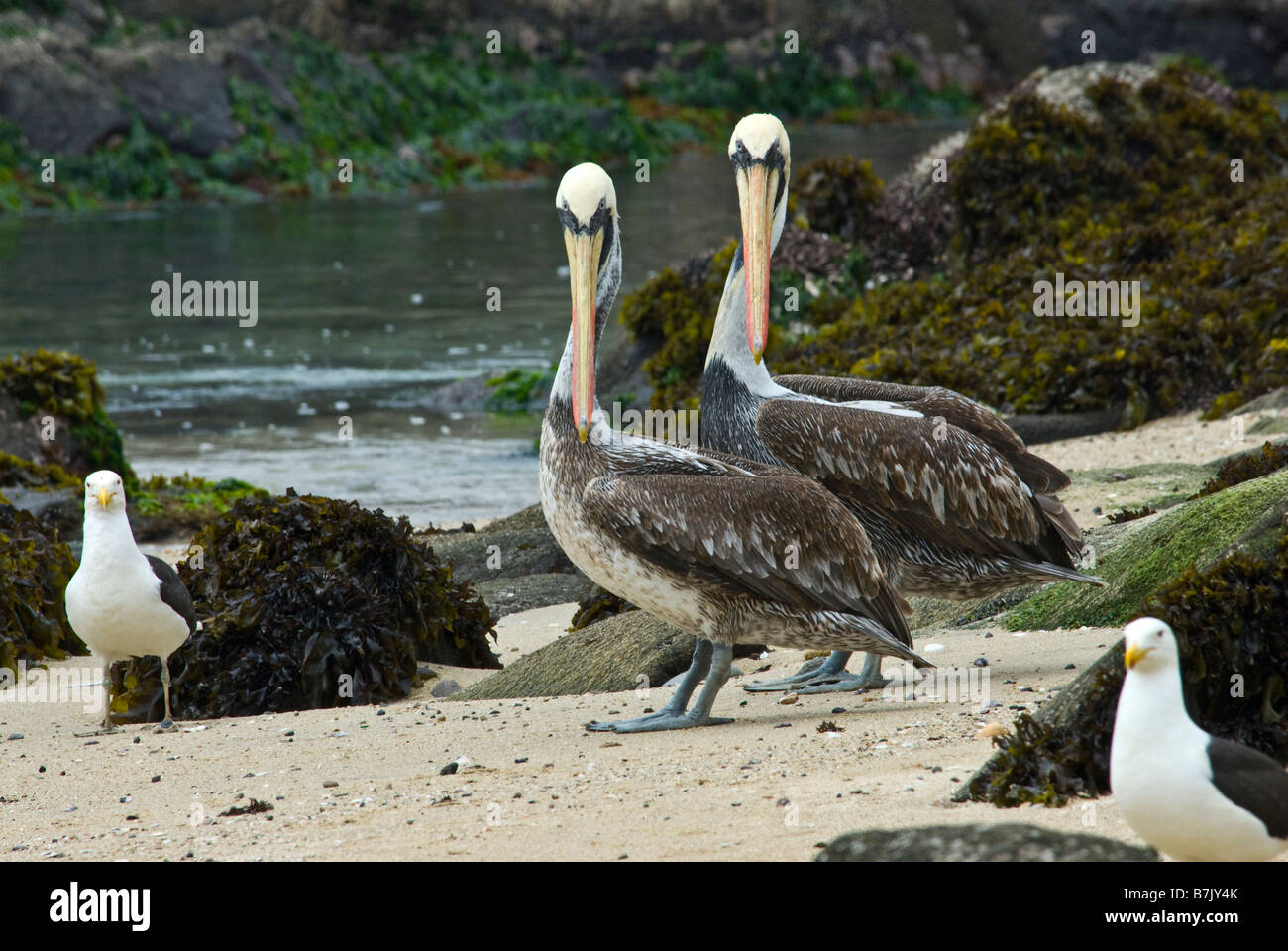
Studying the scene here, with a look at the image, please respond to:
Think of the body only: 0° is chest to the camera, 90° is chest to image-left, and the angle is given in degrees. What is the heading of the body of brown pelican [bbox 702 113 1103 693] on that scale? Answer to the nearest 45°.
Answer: approximately 90°

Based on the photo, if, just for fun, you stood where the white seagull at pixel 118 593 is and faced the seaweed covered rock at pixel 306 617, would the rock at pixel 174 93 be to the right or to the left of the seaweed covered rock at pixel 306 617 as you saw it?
left

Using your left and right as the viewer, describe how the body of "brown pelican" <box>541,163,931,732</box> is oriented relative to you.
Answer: facing to the left of the viewer

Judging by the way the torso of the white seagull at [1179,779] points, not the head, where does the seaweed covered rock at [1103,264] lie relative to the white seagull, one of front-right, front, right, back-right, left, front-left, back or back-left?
back-right

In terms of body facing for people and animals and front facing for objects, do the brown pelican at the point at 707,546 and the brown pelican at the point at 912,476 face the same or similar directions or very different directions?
same or similar directions

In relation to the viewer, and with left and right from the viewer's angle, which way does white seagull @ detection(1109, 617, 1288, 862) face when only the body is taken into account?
facing the viewer and to the left of the viewer

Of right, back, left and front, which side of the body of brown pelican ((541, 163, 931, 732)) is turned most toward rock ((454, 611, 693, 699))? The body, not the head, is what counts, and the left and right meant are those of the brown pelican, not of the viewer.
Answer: right

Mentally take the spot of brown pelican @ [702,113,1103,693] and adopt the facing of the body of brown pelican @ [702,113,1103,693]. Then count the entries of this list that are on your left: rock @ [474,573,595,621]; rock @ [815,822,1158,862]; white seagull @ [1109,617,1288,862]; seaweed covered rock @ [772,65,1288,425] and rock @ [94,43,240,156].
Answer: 2

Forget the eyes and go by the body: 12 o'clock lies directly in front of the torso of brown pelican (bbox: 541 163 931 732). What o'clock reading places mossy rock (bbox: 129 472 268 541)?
The mossy rock is roughly at 2 o'clock from the brown pelican.

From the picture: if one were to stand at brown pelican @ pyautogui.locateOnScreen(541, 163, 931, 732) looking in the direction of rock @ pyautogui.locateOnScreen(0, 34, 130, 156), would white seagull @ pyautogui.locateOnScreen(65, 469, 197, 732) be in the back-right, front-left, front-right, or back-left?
front-left

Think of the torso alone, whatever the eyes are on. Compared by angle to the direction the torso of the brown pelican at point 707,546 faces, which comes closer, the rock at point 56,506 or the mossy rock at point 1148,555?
the rock

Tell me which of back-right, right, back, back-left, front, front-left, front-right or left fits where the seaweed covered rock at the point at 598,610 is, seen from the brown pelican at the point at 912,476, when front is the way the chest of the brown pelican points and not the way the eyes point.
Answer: front-right

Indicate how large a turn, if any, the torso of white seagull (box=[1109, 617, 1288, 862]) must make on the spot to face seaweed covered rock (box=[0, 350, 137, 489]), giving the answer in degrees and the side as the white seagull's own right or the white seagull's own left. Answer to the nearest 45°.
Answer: approximately 90° to the white seagull's own right

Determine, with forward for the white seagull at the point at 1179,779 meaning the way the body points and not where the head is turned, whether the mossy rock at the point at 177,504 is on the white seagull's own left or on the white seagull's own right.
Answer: on the white seagull's own right
